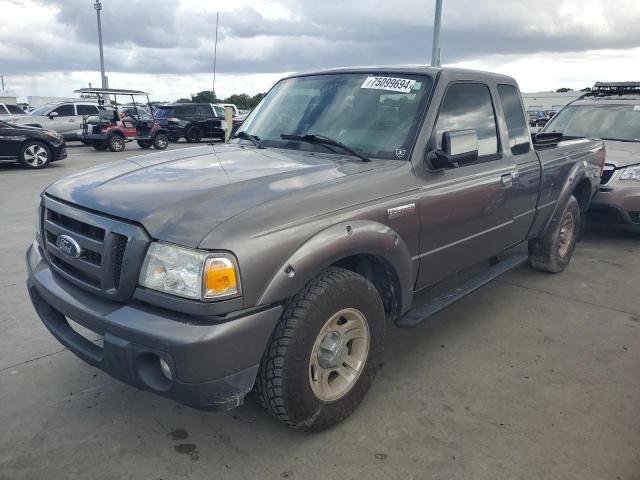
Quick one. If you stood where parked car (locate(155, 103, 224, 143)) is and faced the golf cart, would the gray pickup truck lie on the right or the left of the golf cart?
left

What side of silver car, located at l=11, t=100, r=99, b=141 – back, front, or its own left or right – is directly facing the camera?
left

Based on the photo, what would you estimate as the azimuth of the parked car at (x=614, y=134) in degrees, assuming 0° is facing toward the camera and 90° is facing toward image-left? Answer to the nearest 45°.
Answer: approximately 45°

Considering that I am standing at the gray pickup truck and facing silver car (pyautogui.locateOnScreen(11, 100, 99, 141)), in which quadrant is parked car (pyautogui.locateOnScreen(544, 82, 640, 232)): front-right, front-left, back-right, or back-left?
front-right

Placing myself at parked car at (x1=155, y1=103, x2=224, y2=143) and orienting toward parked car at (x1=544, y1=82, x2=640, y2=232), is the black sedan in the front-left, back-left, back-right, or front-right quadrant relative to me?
front-right

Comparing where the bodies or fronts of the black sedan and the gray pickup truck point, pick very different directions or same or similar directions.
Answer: very different directions

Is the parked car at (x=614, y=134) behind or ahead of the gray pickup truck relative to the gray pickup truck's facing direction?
behind

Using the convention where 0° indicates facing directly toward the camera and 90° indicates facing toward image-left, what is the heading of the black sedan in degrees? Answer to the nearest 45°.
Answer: approximately 270°

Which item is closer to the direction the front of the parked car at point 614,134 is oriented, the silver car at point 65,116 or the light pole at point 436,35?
the silver car
